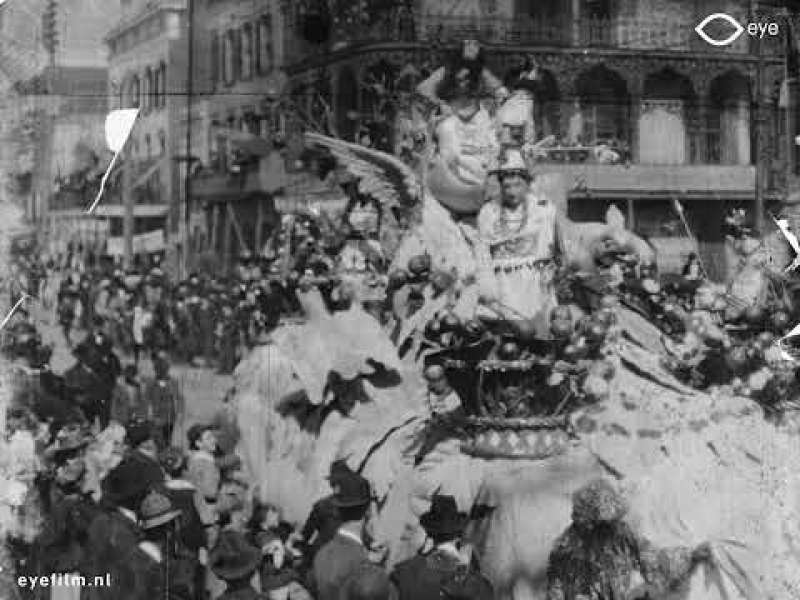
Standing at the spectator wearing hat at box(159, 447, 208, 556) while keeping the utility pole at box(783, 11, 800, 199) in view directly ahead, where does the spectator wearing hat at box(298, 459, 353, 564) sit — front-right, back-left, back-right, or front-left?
front-right

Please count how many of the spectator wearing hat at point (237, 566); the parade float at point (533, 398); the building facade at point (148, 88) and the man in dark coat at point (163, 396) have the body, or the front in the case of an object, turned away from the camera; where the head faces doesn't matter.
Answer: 1

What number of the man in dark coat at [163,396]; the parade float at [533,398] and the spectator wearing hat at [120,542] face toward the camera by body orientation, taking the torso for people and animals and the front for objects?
1

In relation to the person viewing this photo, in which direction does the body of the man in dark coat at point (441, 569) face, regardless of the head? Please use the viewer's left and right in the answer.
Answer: facing away from the viewer

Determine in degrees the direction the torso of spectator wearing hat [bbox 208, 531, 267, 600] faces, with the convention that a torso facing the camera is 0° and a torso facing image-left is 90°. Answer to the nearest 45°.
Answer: approximately 180°

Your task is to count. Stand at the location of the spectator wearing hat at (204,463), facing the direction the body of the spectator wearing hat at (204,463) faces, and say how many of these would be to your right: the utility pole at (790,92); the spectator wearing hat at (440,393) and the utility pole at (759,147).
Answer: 0
